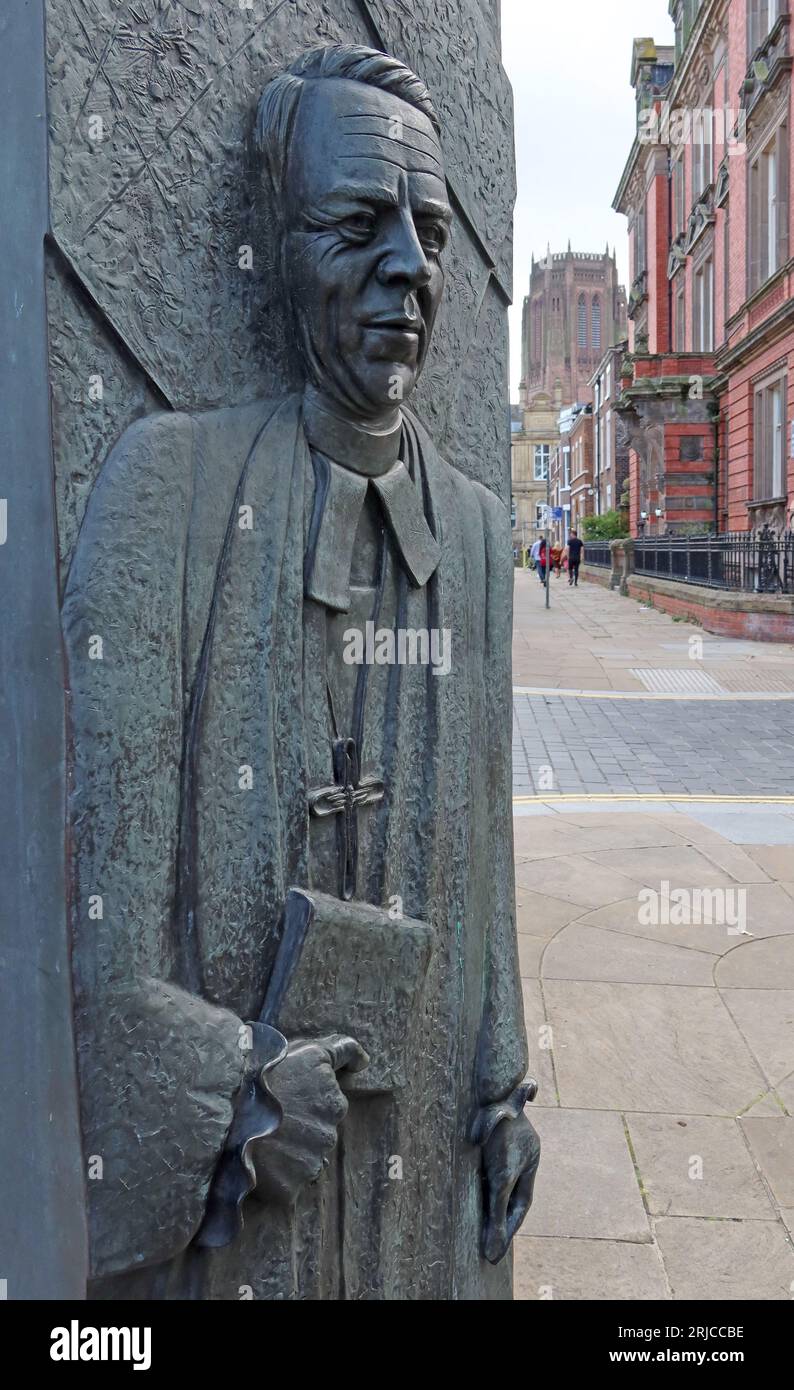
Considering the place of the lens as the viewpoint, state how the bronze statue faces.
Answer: facing the viewer and to the right of the viewer

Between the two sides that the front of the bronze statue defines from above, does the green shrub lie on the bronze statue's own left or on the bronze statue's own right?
on the bronze statue's own left

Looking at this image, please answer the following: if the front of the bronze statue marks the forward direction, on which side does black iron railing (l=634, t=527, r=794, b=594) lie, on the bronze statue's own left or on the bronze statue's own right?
on the bronze statue's own left

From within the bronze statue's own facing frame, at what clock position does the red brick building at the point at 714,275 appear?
The red brick building is roughly at 8 o'clock from the bronze statue.
